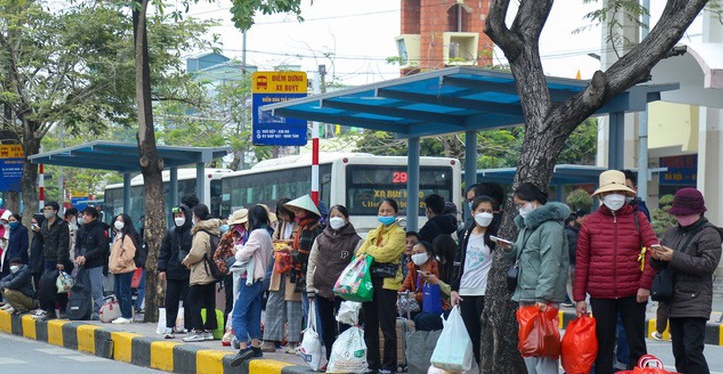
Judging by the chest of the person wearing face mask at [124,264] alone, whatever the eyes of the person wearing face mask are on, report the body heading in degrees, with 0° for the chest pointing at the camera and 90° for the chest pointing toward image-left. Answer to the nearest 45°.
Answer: approximately 45°

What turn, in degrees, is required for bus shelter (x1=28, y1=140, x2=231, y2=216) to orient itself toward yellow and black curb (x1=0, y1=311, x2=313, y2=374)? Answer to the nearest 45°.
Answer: approximately 45° to its left

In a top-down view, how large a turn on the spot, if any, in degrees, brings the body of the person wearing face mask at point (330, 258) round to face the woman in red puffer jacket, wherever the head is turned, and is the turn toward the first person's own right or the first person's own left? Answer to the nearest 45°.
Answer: approximately 45° to the first person's own left

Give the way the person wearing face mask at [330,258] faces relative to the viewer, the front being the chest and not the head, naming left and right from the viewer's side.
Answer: facing the viewer

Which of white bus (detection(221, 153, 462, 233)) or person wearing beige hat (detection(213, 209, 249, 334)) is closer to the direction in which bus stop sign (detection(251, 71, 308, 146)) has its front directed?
the person wearing beige hat

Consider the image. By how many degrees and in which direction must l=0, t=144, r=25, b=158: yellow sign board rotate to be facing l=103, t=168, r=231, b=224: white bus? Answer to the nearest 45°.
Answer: approximately 135° to its left

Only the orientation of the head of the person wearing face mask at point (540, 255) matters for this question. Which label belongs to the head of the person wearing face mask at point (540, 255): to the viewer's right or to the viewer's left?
to the viewer's left

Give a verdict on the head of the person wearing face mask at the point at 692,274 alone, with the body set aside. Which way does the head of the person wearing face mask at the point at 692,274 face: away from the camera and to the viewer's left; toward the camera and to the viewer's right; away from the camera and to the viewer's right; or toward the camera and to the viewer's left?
toward the camera and to the viewer's left

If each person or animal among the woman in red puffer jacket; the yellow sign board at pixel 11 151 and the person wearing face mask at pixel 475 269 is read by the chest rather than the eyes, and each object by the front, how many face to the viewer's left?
0

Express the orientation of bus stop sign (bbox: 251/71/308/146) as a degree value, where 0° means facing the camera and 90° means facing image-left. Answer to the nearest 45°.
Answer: approximately 0°

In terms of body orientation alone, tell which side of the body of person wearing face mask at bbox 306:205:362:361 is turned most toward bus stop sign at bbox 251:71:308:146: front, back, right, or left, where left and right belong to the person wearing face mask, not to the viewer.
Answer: back
